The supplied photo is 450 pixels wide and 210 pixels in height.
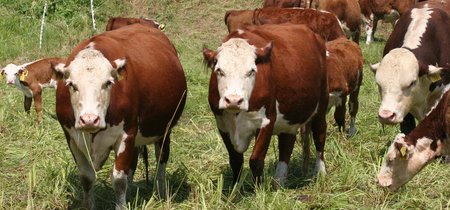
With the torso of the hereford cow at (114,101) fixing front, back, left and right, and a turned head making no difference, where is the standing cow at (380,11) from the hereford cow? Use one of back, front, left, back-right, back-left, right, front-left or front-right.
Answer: back

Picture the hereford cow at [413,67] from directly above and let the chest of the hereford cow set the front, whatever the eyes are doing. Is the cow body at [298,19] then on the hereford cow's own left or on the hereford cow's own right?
on the hereford cow's own right

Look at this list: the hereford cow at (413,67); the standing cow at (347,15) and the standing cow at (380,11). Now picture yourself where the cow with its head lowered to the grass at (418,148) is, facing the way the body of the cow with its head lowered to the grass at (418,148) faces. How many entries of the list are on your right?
3

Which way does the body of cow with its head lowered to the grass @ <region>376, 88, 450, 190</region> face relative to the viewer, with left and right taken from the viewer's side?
facing to the left of the viewer

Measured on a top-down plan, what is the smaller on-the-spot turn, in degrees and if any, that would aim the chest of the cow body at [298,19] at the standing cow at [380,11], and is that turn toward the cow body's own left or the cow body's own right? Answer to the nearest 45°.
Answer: approximately 135° to the cow body's own right

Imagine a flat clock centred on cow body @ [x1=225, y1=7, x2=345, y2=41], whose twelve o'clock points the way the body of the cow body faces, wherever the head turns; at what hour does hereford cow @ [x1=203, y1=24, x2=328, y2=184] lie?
The hereford cow is roughly at 9 o'clock from the cow body.

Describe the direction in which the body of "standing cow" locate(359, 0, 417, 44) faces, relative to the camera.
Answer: to the viewer's left

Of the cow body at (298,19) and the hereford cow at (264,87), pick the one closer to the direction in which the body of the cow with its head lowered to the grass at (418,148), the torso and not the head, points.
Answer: the hereford cow

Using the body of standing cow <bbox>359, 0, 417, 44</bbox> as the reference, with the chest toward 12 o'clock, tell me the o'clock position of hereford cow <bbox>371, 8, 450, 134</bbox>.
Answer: The hereford cow is roughly at 9 o'clock from the standing cow.

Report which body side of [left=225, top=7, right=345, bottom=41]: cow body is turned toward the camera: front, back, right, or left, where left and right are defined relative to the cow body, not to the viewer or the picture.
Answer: left

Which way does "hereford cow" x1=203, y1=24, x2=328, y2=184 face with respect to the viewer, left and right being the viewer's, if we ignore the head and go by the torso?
facing the viewer and to the left of the viewer

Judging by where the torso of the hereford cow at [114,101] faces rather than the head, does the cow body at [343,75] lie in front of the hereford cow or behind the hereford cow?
behind

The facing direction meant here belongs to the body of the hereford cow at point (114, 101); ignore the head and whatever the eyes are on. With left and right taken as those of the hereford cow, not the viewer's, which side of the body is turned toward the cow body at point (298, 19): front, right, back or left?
back

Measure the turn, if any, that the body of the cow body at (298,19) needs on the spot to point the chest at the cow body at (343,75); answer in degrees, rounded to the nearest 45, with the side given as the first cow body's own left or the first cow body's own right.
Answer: approximately 90° to the first cow body's own left

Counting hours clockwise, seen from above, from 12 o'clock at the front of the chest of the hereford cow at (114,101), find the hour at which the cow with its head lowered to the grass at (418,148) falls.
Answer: The cow with its head lowered to the grass is roughly at 8 o'clock from the hereford cow.
